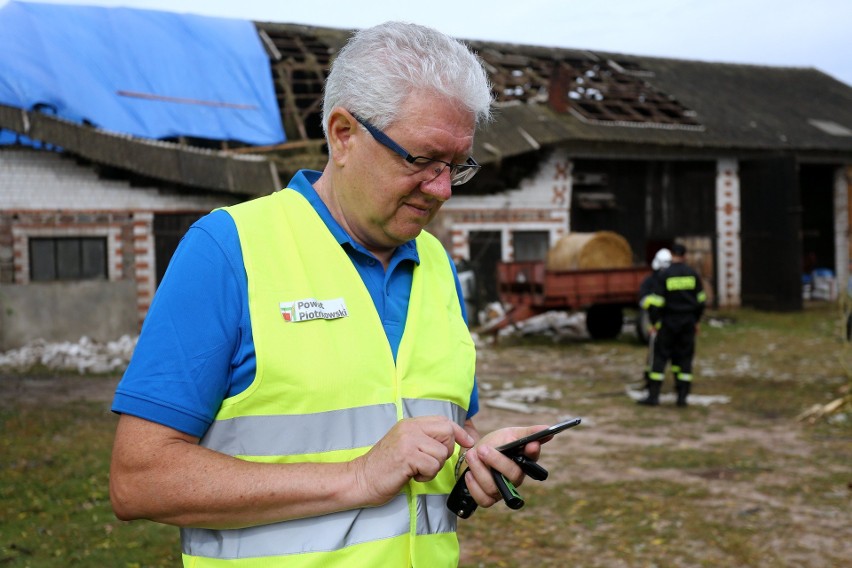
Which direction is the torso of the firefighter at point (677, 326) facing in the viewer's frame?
away from the camera

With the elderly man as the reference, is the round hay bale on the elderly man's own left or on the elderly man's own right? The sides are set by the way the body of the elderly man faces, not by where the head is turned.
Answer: on the elderly man's own left

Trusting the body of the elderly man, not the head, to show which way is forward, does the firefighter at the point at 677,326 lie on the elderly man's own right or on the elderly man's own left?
on the elderly man's own left

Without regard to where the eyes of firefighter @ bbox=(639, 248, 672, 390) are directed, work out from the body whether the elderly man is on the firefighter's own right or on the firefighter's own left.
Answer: on the firefighter's own right

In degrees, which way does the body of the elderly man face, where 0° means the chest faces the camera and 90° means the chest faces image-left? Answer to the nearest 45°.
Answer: approximately 315°

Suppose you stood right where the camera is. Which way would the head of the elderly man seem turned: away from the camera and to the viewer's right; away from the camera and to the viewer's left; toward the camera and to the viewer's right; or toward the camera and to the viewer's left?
toward the camera and to the viewer's right

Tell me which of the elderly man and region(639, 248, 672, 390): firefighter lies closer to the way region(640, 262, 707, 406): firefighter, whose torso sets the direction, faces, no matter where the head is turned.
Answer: the firefighter

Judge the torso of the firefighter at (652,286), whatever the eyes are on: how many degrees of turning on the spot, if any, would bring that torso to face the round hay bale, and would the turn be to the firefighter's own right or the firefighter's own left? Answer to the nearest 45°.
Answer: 0° — they already face it
